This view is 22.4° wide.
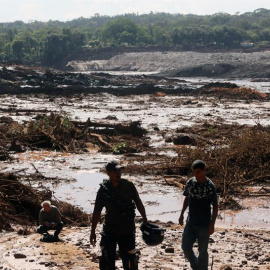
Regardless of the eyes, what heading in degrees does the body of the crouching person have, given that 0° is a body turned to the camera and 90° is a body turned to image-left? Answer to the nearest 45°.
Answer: approximately 0°

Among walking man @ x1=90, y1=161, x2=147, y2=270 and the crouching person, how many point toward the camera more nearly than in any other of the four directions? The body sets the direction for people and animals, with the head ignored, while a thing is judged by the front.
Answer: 2

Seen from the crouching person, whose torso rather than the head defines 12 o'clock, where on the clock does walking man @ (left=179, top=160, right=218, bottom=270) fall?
The walking man is roughly at 11 o'clock from the crouching person.

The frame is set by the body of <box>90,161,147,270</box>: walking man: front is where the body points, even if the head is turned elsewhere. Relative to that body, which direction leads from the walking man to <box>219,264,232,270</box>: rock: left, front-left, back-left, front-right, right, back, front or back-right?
back-left

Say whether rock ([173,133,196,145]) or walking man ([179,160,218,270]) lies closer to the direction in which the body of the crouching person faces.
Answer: the walking man

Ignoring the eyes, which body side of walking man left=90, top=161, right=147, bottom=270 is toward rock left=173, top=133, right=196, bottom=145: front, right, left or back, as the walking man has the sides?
back

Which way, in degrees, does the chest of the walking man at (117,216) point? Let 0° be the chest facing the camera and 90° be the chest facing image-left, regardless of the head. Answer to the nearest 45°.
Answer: approximately 0°

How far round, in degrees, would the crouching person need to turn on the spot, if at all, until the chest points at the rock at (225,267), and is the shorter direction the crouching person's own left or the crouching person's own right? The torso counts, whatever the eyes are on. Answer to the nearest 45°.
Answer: approximately 45° to the crouching person's own left

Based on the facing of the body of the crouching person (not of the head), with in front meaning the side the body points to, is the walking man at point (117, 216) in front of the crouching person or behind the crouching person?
in front
